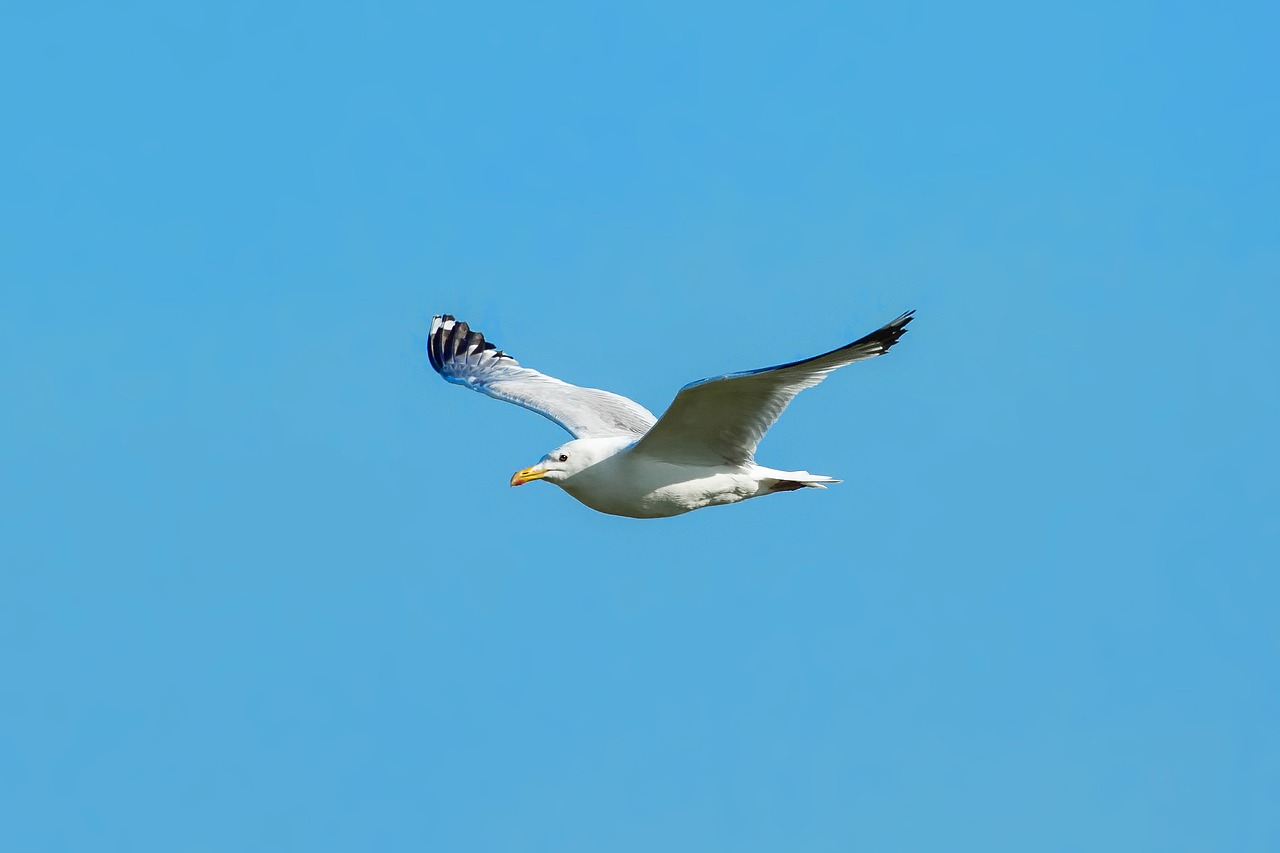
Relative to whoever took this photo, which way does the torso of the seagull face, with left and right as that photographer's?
facing the viewer and to the left of the viewer
